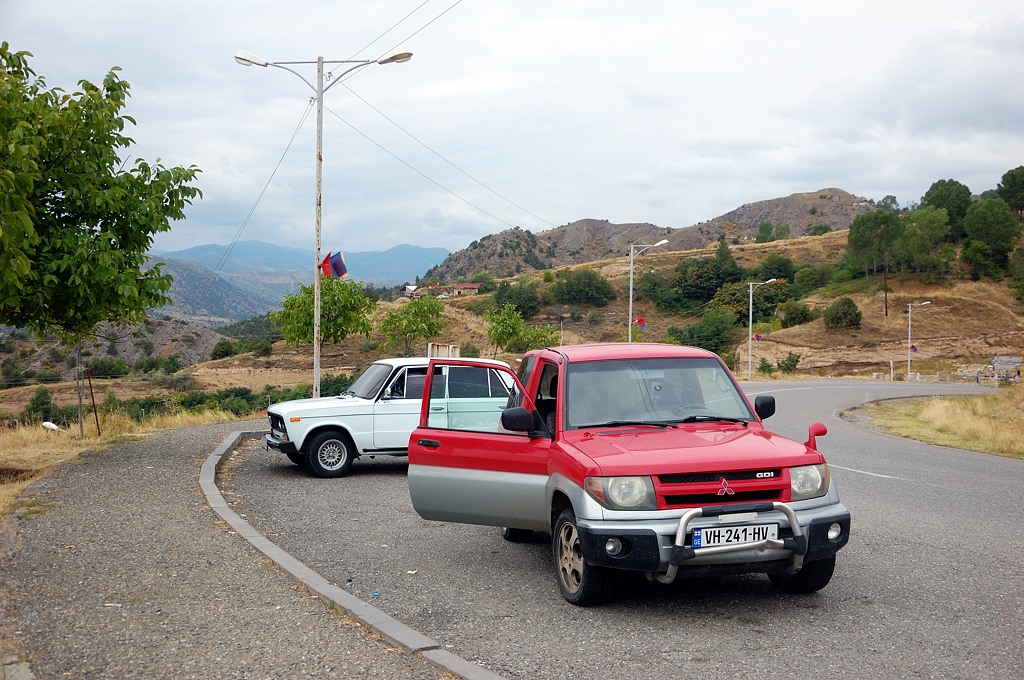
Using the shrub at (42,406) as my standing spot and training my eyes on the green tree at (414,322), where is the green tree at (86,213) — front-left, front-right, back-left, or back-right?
back-right

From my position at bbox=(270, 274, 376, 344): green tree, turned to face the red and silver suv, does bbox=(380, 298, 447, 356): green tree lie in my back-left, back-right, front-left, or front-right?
back-left

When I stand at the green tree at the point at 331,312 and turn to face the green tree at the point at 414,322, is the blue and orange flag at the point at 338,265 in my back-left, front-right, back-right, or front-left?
back-right

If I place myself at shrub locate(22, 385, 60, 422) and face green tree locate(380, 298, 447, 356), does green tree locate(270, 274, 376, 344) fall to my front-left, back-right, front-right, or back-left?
front-right

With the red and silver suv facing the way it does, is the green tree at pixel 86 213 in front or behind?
behind

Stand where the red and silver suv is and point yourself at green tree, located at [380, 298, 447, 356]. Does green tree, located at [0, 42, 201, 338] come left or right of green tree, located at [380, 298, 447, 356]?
left

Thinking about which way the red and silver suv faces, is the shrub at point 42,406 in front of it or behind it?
behind

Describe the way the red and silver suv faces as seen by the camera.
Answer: facing the viewer and to the right of the viewer

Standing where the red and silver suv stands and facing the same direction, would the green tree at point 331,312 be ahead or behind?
behind

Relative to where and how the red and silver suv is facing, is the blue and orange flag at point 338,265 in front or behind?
behind
